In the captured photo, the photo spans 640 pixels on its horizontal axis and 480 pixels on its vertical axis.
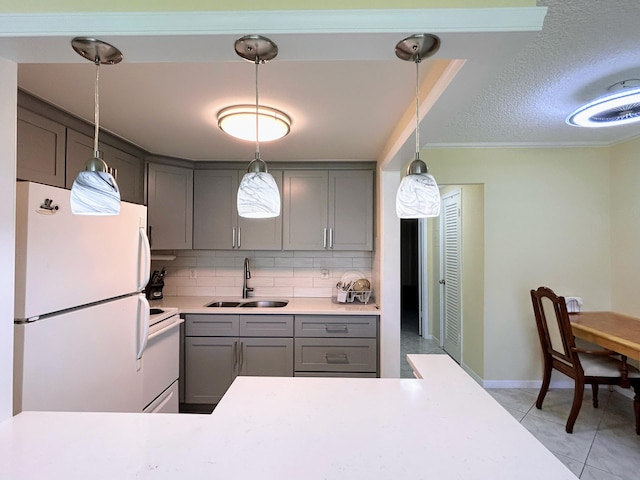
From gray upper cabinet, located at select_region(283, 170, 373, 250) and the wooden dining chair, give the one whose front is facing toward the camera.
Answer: the gray upper cabinet

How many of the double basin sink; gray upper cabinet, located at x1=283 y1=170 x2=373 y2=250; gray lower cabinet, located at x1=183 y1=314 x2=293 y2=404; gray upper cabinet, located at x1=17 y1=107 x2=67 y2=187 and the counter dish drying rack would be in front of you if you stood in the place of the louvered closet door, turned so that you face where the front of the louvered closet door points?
5

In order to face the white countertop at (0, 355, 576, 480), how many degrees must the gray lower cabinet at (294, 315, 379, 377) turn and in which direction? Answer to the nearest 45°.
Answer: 0° — it already faces it

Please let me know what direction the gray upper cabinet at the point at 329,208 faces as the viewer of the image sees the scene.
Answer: facing the viewer

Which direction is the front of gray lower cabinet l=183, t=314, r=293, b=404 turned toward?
toward the camera

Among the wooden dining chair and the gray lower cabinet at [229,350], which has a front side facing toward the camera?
the gray lower cabinet

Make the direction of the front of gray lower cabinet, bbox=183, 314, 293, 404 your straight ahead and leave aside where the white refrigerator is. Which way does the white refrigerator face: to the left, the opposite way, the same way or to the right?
to the left

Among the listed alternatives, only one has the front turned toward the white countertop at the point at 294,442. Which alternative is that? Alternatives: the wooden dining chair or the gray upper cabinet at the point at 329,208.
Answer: the gray upper cabinet

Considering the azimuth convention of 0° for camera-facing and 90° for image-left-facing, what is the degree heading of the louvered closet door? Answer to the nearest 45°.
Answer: approximately 45°

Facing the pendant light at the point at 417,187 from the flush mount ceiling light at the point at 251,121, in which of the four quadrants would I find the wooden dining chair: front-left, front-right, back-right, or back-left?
front-left

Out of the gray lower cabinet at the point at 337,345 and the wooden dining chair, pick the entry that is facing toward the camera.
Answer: the gray lower cabinet

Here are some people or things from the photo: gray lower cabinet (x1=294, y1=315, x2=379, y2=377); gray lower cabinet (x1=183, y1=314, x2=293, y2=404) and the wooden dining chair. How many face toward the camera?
2

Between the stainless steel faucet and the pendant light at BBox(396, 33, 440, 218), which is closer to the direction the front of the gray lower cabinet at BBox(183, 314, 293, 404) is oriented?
the pendant light

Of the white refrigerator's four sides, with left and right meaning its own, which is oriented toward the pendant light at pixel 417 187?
front

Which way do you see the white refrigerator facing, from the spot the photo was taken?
facing the viewer and to the right of the viewer

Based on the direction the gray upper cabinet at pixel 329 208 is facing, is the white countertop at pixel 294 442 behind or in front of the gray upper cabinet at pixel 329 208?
in front

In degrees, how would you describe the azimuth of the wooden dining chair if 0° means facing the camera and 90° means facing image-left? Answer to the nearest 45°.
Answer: approximately 225°

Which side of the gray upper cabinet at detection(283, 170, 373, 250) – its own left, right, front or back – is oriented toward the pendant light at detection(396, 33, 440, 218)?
front

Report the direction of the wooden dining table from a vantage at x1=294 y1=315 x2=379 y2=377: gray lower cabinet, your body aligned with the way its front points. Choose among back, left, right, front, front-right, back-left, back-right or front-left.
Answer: left

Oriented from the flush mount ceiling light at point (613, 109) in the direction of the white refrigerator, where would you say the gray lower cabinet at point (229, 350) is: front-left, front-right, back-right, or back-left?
front-right

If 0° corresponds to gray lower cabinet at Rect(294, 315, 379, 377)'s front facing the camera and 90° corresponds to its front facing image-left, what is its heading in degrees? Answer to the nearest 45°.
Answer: approximately 0°

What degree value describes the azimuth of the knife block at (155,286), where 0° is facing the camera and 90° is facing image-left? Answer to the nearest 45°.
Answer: approximately 315°
